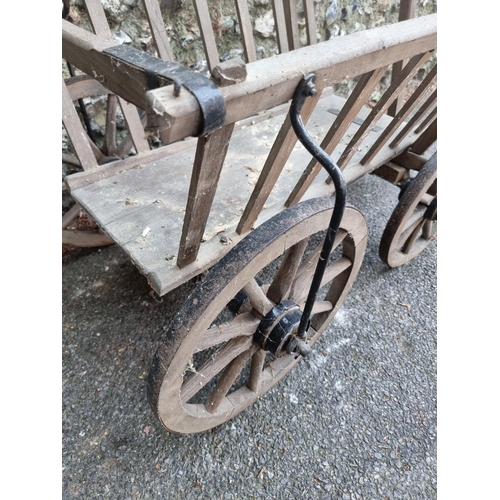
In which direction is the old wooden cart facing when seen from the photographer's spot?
facing away from the viewer and to the right of the viewer
